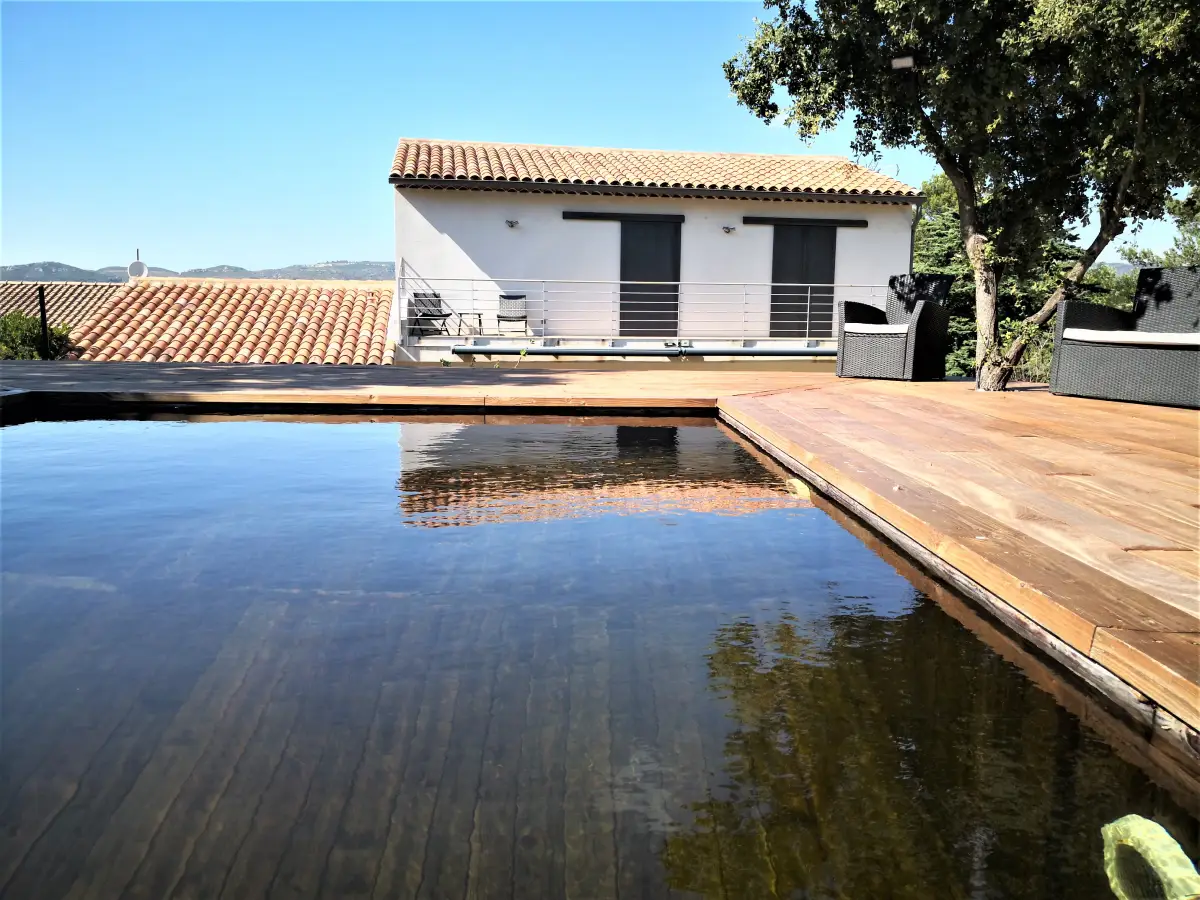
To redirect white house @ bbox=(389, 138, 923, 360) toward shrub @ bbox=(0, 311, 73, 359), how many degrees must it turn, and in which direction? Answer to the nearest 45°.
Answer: approximately 90° to its right

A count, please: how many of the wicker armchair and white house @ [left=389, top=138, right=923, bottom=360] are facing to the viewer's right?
0

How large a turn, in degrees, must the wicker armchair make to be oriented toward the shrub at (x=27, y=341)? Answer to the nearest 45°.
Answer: approximately 45° to its right

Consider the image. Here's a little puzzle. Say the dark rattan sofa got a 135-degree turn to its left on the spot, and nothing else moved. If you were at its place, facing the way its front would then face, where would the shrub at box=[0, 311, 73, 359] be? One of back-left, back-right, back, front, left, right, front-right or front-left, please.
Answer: back

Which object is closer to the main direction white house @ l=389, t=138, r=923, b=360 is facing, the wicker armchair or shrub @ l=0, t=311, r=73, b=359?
the wicker armchair

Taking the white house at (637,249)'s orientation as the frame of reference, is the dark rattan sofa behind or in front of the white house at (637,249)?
in front

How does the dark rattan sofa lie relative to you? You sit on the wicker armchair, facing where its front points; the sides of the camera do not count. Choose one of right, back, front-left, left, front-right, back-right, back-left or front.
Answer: left

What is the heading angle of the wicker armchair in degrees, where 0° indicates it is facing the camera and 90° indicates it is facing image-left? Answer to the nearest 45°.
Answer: approximately 45°

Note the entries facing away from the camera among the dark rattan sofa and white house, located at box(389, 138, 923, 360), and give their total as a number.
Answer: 0

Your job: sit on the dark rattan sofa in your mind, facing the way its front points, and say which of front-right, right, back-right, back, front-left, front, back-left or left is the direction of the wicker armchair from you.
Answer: right
